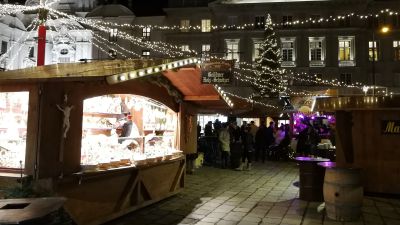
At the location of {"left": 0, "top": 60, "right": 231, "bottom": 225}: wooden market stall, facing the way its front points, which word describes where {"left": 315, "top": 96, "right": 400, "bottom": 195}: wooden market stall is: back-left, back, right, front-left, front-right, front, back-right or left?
front-left

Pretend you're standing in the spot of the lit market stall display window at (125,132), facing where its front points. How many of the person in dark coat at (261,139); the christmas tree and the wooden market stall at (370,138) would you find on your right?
0

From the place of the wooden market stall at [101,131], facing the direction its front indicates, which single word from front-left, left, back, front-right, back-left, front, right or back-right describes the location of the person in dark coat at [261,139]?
left

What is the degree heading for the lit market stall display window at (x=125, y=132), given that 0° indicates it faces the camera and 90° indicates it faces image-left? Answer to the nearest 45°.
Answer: approximately 315°

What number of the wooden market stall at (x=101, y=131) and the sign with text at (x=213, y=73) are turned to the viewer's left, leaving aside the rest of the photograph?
0

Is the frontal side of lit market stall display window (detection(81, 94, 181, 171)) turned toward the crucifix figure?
no

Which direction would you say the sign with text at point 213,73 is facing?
toward the camera

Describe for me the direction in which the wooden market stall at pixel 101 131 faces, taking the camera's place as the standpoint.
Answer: facing the viewer and to the right of the viewer

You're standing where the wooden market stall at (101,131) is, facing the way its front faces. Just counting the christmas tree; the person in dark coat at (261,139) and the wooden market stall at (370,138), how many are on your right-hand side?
0

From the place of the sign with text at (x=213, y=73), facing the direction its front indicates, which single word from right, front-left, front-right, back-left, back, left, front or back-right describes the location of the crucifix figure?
front-right

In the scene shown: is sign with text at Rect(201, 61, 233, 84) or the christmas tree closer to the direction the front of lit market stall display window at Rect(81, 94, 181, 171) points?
the sign with text

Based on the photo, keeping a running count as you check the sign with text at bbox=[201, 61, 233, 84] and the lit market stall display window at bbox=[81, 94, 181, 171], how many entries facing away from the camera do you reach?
0
